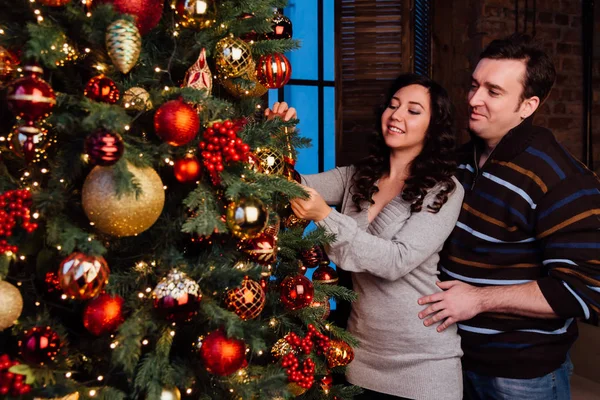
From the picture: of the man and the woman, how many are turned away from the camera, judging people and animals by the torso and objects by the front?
0

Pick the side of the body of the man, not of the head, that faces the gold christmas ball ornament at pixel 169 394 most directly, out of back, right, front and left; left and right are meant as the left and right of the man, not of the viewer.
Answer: front

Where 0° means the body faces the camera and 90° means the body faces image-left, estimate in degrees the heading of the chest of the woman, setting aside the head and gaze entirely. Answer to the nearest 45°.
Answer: approximately 45°

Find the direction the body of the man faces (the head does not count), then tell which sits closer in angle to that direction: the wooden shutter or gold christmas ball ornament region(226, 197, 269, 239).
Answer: the gold christmas ball ornament

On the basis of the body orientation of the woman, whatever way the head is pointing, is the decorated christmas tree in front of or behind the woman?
in front

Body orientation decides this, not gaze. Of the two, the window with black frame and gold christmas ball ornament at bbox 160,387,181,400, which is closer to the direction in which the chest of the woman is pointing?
the gold christmas ball ornament
